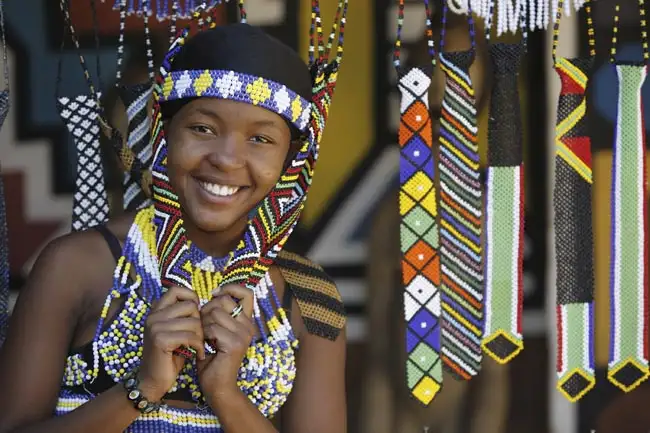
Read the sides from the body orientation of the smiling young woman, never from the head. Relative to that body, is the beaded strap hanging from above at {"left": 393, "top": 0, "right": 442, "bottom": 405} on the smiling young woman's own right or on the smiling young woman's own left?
on the smiling young woman's own left

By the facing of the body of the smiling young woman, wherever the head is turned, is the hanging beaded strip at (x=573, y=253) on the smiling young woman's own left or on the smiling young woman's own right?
on the smiling young woman's own left

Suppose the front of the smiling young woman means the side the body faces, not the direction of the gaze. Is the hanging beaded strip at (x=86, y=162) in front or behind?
behind

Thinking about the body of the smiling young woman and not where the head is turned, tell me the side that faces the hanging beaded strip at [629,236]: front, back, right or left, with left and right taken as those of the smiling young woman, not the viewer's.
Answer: left

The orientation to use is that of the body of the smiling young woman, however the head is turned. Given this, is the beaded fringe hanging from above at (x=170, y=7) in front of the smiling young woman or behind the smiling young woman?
behind

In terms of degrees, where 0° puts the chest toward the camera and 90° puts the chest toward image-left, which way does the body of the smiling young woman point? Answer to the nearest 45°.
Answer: approximately 0°

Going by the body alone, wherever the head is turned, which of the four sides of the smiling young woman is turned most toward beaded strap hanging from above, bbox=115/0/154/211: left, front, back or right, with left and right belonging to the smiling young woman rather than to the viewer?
back

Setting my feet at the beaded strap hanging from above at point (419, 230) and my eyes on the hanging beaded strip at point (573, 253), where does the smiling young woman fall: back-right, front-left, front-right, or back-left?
back-right

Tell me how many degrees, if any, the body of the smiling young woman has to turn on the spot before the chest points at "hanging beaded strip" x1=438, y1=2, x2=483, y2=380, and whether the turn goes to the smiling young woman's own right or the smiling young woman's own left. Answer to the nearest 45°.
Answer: approximately 135° to the smiling young woman's own left

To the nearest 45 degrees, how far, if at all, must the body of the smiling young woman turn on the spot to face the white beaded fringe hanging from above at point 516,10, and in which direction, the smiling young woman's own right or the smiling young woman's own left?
approximately 135° to the smiling young woman's own left
